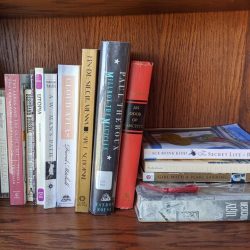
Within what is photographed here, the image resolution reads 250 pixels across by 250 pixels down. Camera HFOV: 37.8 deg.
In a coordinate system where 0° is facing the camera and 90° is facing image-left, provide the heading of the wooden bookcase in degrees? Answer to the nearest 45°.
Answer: approximately 0°

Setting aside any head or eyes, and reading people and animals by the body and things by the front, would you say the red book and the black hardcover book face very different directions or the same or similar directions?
same or similar directions

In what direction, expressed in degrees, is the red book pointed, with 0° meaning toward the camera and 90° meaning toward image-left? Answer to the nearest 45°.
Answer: approximately 270°

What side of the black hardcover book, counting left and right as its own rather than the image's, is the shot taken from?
right
